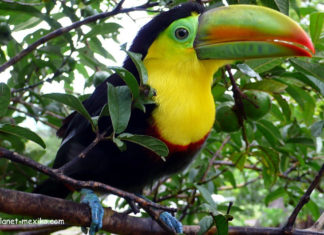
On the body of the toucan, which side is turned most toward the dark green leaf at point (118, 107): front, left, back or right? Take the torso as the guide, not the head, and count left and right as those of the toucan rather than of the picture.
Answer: right

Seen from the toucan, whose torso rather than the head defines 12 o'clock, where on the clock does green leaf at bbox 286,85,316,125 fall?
The green leaf is roughly at 11 o'clock from the toucan.

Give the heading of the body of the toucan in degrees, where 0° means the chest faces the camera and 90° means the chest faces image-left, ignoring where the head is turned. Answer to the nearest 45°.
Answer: approximately 270°

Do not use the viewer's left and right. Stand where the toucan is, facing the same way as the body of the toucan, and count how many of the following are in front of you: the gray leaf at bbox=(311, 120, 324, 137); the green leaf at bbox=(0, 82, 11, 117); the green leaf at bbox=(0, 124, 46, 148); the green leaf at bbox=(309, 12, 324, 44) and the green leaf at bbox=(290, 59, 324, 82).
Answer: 3

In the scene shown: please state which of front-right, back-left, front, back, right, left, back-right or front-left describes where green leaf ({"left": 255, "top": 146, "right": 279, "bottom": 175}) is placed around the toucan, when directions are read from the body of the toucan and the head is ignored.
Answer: front-left

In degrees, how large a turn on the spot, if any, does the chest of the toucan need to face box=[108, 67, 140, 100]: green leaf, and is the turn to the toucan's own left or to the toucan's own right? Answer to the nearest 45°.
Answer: approximately 90° to the toucan's own right

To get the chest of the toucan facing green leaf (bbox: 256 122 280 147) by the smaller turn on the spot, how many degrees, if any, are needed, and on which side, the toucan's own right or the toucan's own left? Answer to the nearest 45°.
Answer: approximately 45° to the toucan's own left

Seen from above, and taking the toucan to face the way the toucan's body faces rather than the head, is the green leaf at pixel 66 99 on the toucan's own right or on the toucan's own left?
on the toucan's own right
